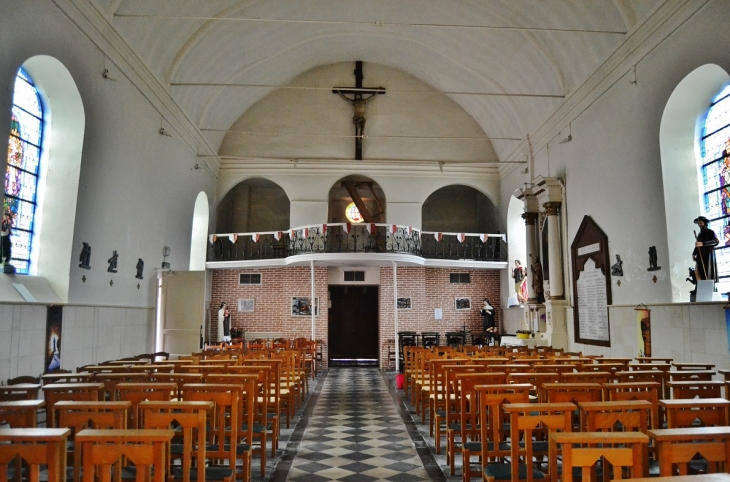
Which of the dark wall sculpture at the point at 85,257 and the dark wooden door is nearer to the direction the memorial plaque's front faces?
the dark wall sculpture

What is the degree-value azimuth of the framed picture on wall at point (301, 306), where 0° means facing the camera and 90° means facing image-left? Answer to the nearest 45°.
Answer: approximately 0°

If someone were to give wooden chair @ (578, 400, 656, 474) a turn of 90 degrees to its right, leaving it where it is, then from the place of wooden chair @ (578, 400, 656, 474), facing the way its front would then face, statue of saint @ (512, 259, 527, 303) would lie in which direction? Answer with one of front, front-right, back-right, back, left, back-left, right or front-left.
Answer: right

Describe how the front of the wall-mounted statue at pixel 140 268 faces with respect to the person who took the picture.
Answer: facing to the right of the viewer

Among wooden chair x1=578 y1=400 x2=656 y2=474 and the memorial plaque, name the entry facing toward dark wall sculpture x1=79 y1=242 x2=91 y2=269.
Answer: the memorial plaque

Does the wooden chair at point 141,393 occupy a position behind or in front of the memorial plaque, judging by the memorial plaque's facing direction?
in front

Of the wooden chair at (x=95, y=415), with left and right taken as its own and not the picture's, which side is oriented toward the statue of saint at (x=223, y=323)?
back

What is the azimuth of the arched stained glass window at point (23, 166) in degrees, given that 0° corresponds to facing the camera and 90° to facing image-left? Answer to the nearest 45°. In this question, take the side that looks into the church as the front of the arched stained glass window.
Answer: approximately 315°

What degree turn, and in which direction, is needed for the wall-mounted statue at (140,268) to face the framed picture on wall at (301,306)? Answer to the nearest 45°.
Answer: approximately 45° to its left

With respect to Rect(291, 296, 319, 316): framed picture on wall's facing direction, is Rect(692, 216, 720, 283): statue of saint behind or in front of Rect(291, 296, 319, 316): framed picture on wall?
in front

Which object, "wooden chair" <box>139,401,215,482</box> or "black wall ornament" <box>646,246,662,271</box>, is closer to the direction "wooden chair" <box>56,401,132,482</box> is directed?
the wooden chair
